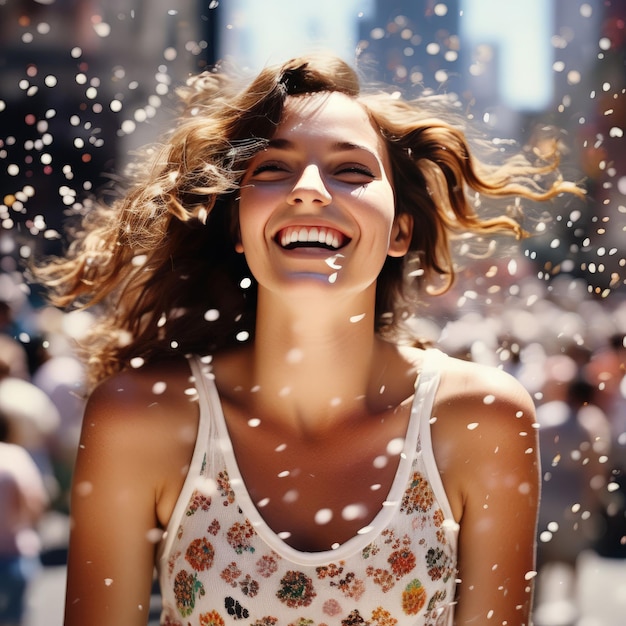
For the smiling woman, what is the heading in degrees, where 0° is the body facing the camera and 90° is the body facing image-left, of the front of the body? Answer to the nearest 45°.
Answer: approximately 0°
